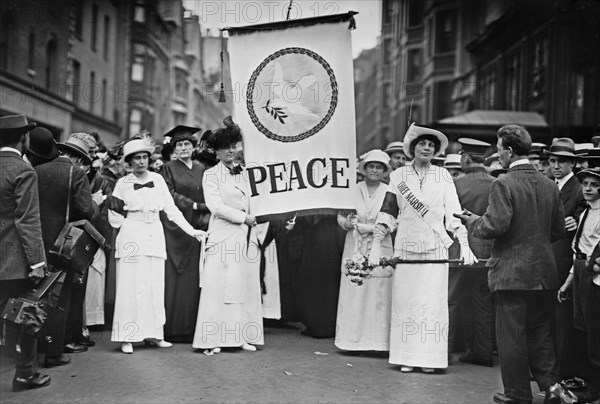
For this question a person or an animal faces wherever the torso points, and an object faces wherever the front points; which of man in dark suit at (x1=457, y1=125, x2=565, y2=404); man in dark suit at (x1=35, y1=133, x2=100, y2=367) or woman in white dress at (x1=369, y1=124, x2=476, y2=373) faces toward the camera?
the woman in white dress

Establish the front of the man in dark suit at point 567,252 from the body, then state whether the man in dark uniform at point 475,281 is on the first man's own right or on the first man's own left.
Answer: on the first man's own right

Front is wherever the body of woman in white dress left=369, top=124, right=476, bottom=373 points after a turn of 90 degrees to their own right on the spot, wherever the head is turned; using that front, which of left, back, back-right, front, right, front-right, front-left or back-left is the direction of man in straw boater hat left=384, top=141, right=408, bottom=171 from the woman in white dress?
right

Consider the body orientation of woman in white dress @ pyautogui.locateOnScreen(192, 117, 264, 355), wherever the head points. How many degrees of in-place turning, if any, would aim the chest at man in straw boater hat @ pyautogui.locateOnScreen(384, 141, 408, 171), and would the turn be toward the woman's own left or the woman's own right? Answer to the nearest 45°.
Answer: approximately 90° to the woman's own left

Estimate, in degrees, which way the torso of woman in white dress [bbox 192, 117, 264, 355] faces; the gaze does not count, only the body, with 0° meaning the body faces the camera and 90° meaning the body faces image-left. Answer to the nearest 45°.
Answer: approximately 315°

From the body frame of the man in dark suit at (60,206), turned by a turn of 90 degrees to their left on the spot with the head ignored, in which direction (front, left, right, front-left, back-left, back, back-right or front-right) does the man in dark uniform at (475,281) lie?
back-right

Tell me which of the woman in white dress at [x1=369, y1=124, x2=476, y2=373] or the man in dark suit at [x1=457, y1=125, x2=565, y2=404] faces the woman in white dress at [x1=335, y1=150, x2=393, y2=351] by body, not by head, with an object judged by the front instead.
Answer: the man in dark suit

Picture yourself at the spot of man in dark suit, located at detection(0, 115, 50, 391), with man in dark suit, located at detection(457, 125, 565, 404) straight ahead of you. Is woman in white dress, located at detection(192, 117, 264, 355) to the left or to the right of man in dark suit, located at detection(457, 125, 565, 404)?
left

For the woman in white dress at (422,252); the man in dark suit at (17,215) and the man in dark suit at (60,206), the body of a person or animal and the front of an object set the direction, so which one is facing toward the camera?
the woman in white dress

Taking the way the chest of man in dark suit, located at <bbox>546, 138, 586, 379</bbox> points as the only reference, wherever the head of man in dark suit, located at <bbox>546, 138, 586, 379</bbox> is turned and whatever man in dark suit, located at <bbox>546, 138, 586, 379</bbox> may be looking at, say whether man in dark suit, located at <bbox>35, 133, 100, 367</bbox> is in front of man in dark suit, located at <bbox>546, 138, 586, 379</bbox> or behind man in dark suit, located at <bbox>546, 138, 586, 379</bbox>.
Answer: in front

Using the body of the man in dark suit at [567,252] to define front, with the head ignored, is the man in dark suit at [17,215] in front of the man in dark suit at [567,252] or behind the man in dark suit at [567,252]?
in front

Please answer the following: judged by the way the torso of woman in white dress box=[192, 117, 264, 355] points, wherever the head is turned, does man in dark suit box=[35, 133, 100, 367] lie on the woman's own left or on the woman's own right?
on the woman's own right

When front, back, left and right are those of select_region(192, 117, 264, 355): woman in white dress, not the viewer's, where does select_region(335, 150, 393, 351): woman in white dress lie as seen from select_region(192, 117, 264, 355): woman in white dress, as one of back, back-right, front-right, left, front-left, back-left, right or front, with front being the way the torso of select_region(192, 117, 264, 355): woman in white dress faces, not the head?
front-left

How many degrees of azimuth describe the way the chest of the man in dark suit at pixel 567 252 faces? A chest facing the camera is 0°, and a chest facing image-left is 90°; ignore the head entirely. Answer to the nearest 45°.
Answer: approximately 45°

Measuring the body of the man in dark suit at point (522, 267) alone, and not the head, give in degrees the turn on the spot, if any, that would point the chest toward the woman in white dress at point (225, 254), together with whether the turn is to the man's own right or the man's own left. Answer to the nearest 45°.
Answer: approximately 45° to the man's own left

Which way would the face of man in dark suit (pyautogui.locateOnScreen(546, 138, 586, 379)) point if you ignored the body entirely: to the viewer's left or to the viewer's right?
to the viewer's left
